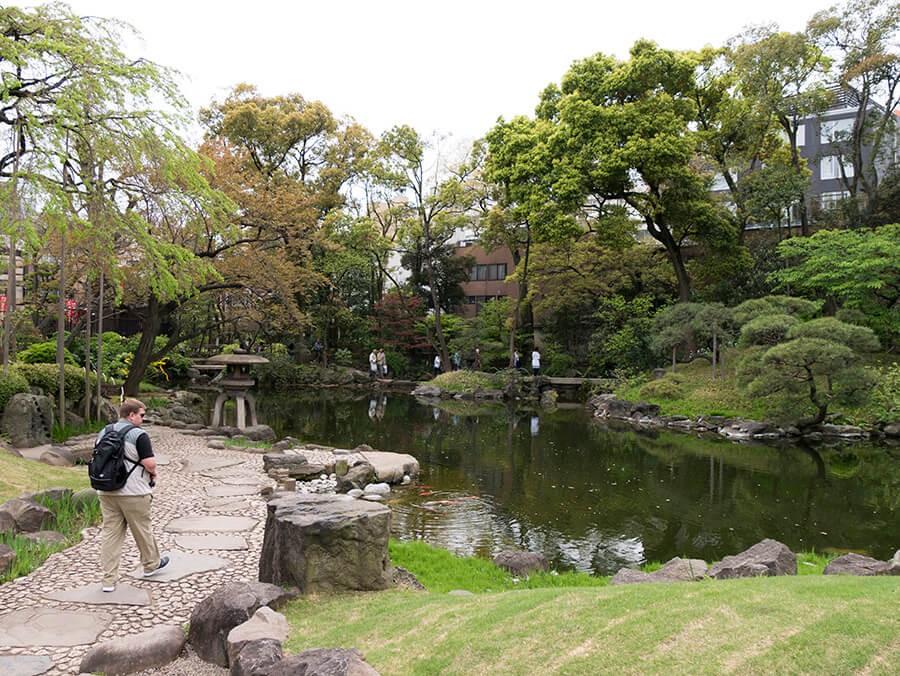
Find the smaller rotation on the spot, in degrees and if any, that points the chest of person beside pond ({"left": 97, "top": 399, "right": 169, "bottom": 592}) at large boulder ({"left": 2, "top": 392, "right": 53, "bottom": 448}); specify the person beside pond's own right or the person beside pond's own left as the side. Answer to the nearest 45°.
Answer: approximately 45° to the person beside pond's own left

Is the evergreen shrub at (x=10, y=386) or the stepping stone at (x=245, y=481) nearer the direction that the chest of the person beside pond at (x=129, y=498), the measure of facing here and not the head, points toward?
the stepping stone

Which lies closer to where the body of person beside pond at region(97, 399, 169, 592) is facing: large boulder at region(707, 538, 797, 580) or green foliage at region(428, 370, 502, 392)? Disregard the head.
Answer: the green foliage

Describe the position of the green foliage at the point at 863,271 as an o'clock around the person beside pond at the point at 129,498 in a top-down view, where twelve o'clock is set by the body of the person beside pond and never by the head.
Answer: The green foliage is roughly at 1 o'clock from the person beside pond.

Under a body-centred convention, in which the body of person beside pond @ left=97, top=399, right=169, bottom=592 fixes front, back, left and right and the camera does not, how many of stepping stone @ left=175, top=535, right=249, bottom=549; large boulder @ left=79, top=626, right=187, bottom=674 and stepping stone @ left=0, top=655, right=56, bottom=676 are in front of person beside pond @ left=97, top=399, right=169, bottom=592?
1

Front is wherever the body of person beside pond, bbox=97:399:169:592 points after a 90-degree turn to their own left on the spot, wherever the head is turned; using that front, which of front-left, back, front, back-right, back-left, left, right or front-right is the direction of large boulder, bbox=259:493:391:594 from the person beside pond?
back

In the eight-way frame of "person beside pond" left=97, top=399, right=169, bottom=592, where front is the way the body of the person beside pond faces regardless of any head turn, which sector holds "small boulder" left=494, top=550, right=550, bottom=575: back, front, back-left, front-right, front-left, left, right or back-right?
front-right

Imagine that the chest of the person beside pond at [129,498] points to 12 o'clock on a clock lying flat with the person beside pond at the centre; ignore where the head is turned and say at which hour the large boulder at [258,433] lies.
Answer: The large boulder is roughly at 11 o'clock from the person beside pond.

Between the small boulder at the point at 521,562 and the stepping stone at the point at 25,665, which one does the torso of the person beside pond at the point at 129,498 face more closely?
the small boulder

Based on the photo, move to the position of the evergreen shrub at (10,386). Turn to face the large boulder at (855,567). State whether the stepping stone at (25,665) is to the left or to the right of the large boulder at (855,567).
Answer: right

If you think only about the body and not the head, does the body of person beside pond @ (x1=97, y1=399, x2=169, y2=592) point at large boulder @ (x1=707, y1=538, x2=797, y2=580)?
no

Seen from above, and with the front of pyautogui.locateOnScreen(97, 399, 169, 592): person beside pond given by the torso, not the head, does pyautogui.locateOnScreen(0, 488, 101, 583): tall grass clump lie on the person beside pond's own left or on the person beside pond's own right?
on the person beside pond's own left

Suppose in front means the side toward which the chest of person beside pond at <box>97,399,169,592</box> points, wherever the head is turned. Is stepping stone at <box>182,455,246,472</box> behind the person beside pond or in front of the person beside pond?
in front

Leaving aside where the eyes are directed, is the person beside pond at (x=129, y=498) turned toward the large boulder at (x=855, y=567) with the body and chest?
no

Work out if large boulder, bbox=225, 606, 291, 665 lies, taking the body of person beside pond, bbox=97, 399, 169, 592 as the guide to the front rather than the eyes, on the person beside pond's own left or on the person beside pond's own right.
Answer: on the person beside pond's own right

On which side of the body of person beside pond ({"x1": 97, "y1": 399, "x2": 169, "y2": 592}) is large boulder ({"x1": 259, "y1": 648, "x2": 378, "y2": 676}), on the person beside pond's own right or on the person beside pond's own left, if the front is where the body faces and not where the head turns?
on the person beside pond's own right

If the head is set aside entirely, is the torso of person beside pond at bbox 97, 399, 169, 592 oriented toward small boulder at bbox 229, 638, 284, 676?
no

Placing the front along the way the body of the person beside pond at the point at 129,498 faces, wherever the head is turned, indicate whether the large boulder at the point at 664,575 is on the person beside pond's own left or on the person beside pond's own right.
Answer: on the person beside pond's own right

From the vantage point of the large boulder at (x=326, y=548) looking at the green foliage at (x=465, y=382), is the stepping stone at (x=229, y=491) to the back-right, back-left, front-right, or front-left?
front-left

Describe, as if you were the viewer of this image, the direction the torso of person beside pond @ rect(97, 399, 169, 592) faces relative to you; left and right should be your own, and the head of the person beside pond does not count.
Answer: facing away from the viewer and to the right of the viewer

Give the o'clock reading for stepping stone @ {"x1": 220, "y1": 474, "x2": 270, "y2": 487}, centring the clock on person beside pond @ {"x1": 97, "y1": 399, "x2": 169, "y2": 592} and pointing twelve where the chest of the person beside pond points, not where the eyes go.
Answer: The stepping stone is roughly at 11 o'clock from the person beside pond.
